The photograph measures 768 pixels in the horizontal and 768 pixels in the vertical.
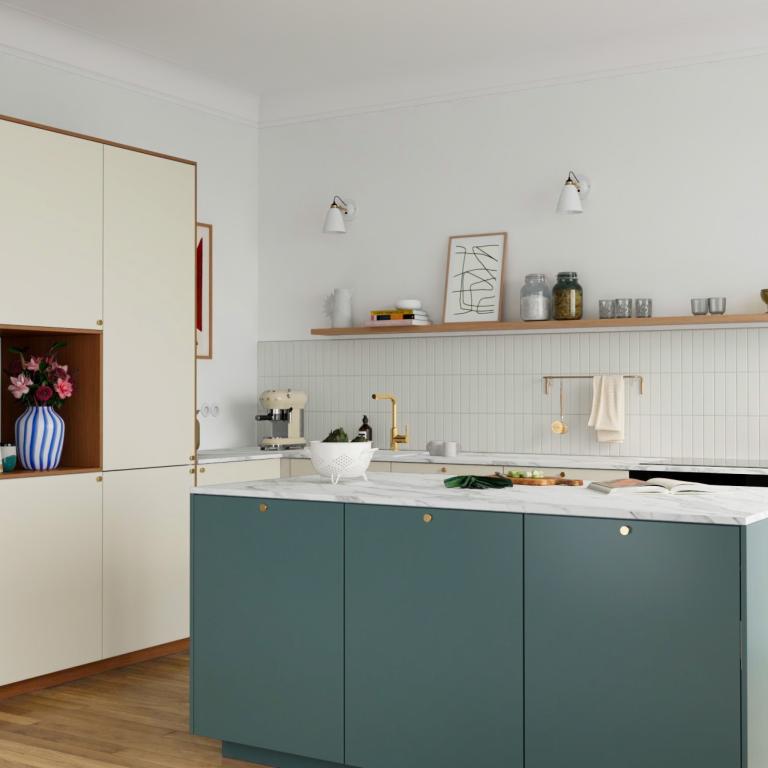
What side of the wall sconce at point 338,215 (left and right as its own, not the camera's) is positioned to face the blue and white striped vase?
front

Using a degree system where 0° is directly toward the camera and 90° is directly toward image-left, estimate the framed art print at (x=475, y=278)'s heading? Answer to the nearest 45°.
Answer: approximately 0°

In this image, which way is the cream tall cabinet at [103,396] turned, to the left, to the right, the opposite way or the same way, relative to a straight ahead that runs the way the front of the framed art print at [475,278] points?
to the left

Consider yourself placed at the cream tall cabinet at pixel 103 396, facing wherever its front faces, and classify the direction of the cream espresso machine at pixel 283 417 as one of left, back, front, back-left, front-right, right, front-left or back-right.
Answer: left

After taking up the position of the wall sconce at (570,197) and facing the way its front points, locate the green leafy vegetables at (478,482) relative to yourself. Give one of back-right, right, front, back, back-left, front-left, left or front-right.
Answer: front-left

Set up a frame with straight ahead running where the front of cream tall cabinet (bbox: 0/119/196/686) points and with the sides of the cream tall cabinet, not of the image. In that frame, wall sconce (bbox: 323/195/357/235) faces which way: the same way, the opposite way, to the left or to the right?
to the right

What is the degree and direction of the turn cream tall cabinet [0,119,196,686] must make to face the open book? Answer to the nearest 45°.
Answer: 0° — it already faces it
